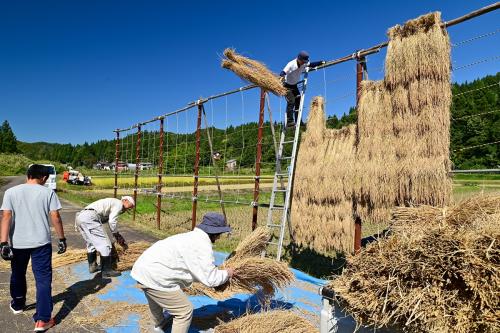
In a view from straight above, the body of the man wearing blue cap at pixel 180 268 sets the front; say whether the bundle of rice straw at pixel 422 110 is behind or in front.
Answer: in front

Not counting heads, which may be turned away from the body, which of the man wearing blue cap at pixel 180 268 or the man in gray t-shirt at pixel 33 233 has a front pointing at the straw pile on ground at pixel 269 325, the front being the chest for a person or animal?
the man wearing blue cap

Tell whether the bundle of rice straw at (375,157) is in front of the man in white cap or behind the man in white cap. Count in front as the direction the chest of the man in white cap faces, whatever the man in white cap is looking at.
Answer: in front

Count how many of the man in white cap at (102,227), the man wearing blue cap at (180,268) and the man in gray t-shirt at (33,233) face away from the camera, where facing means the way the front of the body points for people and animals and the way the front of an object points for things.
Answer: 1

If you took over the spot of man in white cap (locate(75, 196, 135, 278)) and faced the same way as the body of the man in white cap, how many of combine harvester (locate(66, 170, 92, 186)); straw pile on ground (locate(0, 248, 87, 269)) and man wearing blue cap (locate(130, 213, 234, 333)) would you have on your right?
1

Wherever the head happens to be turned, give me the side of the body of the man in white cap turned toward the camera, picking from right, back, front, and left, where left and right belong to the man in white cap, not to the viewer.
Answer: right

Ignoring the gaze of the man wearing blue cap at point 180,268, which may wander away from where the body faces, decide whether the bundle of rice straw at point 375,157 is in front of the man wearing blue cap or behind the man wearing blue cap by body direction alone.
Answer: in front

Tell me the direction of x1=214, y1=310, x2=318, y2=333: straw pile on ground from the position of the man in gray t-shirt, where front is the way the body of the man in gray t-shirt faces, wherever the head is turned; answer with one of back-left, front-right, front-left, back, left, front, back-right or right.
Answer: back-right

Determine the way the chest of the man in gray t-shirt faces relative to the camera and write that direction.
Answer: away from the camera

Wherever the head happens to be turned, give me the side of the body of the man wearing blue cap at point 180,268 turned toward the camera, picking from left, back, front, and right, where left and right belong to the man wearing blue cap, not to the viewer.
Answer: right

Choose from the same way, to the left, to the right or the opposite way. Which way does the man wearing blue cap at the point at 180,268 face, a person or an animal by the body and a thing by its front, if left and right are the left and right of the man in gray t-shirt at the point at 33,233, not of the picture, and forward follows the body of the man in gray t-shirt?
to the right

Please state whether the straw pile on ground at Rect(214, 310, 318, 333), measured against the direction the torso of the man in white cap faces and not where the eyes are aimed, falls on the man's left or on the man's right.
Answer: on the man's right

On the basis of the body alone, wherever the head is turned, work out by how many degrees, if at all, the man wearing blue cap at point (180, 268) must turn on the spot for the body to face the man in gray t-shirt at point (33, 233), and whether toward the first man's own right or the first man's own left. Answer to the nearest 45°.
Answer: approximately 135° to the first man's own left
